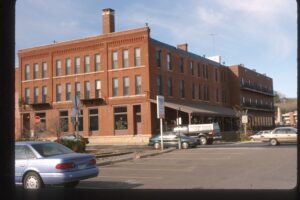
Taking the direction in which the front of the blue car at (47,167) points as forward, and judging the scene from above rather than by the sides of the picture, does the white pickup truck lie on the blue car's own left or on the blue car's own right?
on the blue car's own right

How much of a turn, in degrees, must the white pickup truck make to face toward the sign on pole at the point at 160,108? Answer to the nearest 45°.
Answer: approximately 135° to its left

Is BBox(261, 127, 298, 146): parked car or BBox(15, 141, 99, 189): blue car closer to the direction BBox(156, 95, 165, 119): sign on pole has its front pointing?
the blue car

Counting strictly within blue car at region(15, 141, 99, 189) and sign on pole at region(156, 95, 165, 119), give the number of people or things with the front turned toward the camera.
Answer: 1

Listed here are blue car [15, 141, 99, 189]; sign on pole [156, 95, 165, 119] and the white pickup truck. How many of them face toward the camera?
1

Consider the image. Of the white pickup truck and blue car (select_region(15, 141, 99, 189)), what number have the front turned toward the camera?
0

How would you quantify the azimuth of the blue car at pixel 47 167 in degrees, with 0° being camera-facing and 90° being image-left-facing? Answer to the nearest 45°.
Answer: approximately 135°

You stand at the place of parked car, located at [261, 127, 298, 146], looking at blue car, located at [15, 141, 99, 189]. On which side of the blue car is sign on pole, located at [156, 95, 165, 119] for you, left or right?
right
